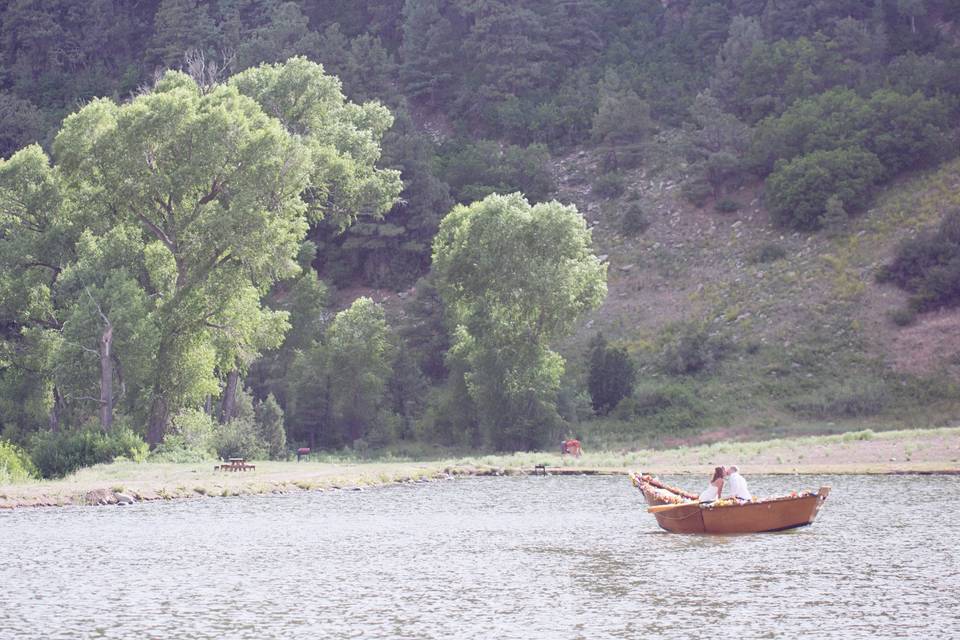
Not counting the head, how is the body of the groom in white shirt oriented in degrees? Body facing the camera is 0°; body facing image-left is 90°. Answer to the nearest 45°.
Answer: approximately 90°

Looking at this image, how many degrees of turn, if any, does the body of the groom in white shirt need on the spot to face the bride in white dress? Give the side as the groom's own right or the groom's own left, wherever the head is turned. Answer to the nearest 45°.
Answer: approximately 45° to the groom's own right

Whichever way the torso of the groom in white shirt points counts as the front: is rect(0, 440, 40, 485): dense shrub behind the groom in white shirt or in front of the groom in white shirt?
in front
